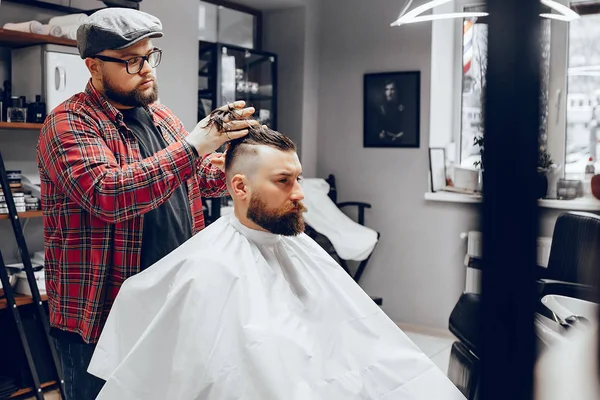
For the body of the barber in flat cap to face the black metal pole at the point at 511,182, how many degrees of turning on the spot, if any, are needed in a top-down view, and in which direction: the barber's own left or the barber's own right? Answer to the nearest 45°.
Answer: approximately 45° to the barber's own right

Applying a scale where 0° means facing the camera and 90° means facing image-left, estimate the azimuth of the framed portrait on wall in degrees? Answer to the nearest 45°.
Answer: approximately 0°

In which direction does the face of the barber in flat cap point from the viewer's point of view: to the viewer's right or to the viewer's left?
to the viewer's right

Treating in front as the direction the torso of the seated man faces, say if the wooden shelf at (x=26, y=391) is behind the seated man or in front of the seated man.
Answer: behind

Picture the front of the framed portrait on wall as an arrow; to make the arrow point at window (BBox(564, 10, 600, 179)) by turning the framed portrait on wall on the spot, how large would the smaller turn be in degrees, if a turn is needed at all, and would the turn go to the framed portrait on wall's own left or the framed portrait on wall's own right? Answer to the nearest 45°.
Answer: approximately 90° to the framed portrait on wall's own left

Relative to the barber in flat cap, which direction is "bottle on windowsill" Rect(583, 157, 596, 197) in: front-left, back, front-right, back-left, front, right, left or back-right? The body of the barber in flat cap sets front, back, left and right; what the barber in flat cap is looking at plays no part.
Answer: left

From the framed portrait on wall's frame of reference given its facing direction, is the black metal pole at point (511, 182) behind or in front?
in front

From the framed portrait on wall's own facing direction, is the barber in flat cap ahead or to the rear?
ahead
